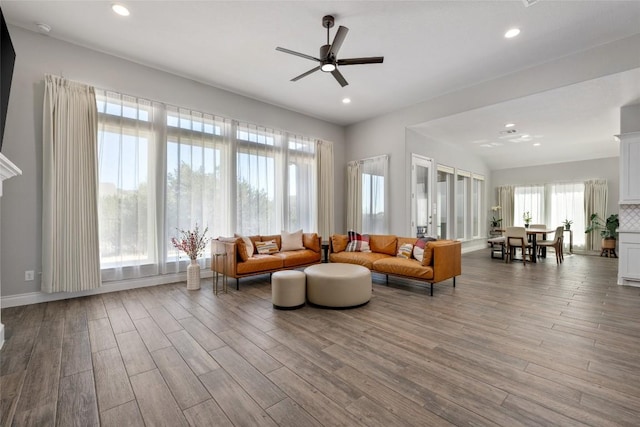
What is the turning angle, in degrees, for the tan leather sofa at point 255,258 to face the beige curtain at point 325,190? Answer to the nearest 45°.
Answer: approximately 90° to its left

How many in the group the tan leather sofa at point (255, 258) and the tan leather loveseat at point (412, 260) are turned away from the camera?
0

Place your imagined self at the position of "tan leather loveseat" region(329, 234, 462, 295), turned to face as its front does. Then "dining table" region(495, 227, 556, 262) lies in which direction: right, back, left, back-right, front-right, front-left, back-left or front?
back

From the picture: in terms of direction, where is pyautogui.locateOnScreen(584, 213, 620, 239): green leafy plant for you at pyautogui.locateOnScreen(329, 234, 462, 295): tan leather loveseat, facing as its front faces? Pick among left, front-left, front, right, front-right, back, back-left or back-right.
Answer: back

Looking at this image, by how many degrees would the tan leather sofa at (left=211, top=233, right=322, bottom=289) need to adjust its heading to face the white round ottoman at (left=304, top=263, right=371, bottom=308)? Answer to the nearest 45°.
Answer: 0° — it already faces it

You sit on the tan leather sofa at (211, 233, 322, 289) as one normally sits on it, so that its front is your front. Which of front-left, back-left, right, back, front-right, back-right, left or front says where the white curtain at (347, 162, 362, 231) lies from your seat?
left

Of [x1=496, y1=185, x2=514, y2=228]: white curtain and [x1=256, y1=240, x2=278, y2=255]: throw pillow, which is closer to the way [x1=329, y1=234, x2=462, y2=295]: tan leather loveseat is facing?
the throw pillow

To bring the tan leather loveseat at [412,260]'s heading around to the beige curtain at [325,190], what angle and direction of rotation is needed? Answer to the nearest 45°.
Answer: approximately 90° to its right

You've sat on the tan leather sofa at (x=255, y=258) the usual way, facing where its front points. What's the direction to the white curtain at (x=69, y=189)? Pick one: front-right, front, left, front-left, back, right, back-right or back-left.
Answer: back-right

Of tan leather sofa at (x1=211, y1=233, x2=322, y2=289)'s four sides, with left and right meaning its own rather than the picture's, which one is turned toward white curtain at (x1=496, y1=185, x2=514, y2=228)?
left

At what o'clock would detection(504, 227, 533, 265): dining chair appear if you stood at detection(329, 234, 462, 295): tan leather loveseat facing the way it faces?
The dining chair is roughly at 6 o'clock from the tan leather loveseat.

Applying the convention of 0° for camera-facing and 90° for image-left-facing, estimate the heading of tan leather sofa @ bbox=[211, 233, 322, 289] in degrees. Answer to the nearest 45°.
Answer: approximately 315°

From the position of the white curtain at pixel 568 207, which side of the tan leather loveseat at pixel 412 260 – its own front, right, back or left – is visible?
back

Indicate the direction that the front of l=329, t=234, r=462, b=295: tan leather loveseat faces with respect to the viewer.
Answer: facing the viewer and to the left of the viewer
